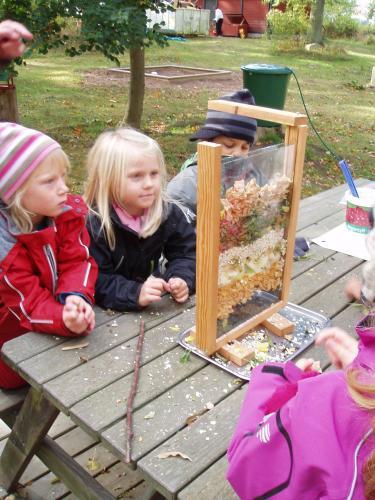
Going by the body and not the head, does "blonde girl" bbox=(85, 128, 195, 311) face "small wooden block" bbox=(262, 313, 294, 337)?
yes

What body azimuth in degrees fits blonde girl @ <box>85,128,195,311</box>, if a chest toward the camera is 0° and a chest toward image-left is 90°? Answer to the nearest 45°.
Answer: approximately 315°

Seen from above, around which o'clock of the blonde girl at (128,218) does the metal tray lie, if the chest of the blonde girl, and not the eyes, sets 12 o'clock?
The metal tray is roughly at 12 o'clock from the blonde girl.

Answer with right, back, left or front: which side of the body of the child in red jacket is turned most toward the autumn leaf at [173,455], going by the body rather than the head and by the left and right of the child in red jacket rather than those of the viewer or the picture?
front

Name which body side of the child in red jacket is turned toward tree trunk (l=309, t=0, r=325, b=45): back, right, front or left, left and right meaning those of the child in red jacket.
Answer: left

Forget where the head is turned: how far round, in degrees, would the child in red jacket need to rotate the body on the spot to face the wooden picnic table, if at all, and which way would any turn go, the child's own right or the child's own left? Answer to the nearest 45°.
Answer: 0° — they already face it

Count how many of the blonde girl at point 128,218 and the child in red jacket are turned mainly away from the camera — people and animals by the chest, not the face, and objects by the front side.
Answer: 0

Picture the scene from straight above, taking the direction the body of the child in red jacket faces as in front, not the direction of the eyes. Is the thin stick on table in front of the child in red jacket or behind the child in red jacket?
in front

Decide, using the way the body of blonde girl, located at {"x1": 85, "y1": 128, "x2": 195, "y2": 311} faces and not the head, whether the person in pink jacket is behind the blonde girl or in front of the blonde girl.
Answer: in front

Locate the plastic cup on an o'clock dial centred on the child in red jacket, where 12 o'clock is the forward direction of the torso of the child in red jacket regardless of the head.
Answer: The plastic cup is roughly at 10 o'clock from the child in red jacket.

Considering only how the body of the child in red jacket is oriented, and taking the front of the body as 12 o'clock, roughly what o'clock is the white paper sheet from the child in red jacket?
The white paper sheet is roughly at 10 o'clock from the child in red jacket.

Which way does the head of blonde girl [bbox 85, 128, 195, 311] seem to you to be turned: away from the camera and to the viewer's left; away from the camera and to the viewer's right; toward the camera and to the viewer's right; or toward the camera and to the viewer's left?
toward the camera and to the viewer's right

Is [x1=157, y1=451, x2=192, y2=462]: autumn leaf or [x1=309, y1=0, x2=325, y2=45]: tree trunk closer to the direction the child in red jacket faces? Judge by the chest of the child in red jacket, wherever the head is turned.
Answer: the autumn leaf

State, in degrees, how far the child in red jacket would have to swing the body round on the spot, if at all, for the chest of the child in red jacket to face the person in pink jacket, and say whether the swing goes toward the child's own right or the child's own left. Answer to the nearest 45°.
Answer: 0° — they already face them
